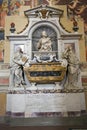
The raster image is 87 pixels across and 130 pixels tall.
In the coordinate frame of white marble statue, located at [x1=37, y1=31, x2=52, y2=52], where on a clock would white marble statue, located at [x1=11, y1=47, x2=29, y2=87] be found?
white marble statue, located at [x1=11, y1=47, x2=29, y2=87] is roughly at 2 o'clock from white marble statue, located at [x1=37, y1=31, x2=52, y2=52].

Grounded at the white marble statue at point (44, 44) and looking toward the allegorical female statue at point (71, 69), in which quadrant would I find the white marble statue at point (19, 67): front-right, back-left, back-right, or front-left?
back-right

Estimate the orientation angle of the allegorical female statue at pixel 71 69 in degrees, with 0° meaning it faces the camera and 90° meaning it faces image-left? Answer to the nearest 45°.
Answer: approximately 45°

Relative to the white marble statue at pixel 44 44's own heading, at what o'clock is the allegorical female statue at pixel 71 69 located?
The allegorical female statue is roughly at 10 o'clock from the white marble statue.

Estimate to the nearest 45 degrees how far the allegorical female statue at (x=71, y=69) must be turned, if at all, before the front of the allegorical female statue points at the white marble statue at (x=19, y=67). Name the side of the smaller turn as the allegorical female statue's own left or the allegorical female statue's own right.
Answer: approximately 45° to the allegorical female statue's own right

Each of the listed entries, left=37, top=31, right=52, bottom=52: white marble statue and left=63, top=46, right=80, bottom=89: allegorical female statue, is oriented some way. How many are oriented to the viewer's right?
0

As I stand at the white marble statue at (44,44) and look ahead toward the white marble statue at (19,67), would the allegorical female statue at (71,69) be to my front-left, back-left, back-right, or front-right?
back-left
